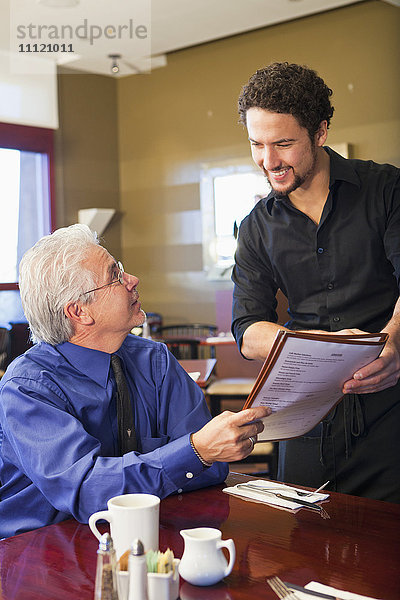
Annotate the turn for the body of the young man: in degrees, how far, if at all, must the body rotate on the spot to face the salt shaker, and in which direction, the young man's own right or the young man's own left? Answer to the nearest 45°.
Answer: approximately 45° to the young man's own left

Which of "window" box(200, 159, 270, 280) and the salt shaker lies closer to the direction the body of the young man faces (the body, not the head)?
the salt shaker

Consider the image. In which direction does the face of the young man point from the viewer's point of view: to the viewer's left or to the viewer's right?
to the viewer's left

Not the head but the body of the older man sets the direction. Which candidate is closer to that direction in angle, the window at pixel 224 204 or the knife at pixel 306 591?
the knife

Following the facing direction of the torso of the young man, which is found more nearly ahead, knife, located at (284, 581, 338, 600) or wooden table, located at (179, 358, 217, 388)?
the knife

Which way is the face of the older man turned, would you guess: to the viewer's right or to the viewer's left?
to the viewer's right

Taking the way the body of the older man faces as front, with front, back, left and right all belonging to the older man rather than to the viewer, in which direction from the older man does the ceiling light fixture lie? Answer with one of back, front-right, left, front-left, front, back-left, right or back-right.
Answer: back-left
